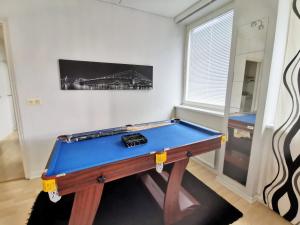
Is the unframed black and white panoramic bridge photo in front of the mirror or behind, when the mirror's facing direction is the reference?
in front

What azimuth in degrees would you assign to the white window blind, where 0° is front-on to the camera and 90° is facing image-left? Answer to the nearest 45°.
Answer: approximately 45°

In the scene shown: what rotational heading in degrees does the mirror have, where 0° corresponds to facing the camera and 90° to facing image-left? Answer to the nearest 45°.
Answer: approximately 45°

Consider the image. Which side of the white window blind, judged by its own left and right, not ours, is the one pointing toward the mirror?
left

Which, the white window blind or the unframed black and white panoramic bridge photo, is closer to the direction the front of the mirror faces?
the unframed black and white panoramic bridge photo

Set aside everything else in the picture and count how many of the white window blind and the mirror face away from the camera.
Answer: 0

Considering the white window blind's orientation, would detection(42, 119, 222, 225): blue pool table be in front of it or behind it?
in front

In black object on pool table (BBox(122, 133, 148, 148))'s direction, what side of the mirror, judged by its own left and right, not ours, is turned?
front

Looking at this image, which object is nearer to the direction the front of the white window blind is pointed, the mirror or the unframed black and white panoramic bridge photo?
the unframed black and white panoramic bridge photo
